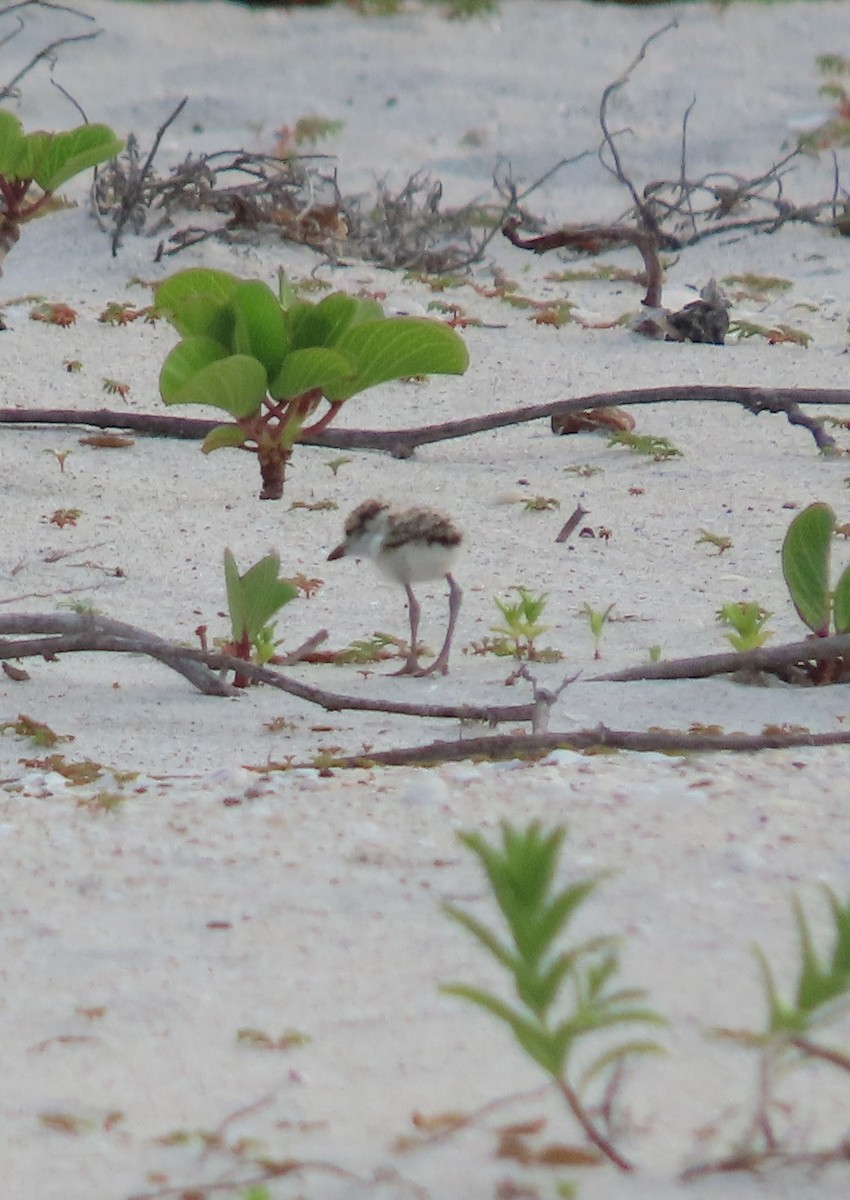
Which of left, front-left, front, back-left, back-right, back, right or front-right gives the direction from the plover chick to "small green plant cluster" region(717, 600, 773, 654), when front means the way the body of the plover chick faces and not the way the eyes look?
back-left

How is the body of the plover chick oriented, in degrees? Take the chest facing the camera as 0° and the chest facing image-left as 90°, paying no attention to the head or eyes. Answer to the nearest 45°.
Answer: approximately 90°

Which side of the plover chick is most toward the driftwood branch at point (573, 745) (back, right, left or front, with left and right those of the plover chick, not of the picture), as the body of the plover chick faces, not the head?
left

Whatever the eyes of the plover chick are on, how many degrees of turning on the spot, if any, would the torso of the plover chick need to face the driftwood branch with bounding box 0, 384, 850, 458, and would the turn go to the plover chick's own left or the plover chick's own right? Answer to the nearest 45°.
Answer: approximately 90° to the plover chick's own right

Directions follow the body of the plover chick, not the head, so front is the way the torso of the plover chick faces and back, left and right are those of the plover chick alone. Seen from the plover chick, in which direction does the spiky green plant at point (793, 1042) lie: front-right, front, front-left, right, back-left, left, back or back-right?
left

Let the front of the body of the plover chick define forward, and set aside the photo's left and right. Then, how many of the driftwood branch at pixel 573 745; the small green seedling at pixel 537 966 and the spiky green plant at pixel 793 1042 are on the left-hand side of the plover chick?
3

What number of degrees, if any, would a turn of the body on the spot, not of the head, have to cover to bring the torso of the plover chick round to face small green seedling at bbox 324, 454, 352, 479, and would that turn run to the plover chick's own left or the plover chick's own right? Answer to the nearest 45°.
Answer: approximately 90° to the plover chick's own right

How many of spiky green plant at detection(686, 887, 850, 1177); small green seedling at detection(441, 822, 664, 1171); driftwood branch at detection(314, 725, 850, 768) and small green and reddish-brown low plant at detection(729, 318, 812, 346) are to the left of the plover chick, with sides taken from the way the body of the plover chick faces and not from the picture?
3

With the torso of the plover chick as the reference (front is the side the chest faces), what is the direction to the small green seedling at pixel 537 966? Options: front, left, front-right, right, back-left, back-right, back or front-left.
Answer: left

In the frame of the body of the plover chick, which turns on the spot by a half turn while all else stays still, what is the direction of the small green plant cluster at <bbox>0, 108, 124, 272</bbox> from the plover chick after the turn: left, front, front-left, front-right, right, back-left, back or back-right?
back-left
